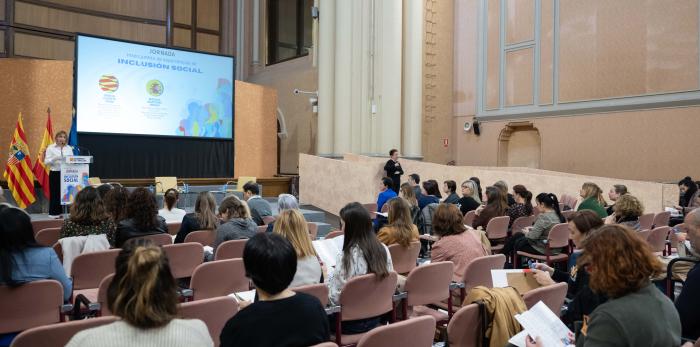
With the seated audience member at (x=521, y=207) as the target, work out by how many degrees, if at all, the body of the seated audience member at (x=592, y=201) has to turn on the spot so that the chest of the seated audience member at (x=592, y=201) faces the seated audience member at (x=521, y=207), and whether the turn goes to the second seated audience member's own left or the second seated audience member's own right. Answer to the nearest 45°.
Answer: approximately 45° to the second seated audience member's own left

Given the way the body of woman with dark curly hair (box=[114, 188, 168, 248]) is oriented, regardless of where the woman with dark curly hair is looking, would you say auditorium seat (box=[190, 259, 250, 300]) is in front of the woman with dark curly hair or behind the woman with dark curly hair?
behind

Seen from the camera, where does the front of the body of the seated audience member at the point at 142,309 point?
away from the camera

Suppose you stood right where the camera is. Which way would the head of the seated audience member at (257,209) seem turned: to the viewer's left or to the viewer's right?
to the viewer's left

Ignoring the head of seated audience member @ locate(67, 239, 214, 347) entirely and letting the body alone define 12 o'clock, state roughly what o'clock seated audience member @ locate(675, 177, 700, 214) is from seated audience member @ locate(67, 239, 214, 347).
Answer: seated audience member @ locate(675, 177, 700, 214) is roughly at 2 o'clock from seated audience member @ locate(67, 239, 214, 347).

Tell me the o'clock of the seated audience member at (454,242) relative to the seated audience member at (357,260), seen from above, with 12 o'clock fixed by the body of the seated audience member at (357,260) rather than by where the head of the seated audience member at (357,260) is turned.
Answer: the seated audience member at (454,242) is roughly at 3 o'clock from the seated audience member at (357,260).

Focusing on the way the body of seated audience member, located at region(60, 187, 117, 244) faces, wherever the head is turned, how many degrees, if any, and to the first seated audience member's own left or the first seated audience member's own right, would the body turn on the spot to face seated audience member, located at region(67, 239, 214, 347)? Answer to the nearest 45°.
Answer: approximately 180°

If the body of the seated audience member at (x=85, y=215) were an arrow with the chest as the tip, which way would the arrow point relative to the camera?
away from the camera

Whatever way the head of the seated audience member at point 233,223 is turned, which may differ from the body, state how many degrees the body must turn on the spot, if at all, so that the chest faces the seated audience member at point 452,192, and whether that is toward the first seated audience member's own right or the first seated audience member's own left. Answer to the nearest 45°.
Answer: approximately 90° to the first seated audience member's own right

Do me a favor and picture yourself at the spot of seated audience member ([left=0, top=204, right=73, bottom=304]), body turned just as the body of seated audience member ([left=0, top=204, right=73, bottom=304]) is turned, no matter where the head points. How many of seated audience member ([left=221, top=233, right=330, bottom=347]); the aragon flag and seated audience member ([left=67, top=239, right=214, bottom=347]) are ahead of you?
1

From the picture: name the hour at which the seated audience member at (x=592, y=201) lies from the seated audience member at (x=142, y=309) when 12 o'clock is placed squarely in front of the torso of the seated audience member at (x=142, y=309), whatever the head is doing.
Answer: the seated audience member at (x=592, y=201) is roughly at 2 o'clock from the seated audience member at (x=142, y=309).

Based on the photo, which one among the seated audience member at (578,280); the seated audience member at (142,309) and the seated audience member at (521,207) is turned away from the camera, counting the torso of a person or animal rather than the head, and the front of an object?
the seated audience member at (142,309)

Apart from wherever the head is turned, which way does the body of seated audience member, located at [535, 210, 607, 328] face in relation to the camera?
to the viewer's left

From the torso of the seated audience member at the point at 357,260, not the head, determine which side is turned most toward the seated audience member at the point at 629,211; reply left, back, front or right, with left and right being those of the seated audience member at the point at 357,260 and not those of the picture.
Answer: right

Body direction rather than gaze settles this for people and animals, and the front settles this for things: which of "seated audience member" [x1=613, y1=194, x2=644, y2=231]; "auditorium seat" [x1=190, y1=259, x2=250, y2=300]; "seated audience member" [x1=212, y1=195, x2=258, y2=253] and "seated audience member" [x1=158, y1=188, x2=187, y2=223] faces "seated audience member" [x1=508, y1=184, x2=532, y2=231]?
"seated audience member" [x1=613, y1=194, x2=644, y2=231]

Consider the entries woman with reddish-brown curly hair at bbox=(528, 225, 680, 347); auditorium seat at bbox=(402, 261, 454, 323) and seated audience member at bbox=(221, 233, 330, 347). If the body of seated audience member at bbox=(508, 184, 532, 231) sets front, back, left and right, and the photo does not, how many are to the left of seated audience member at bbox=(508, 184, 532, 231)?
3
